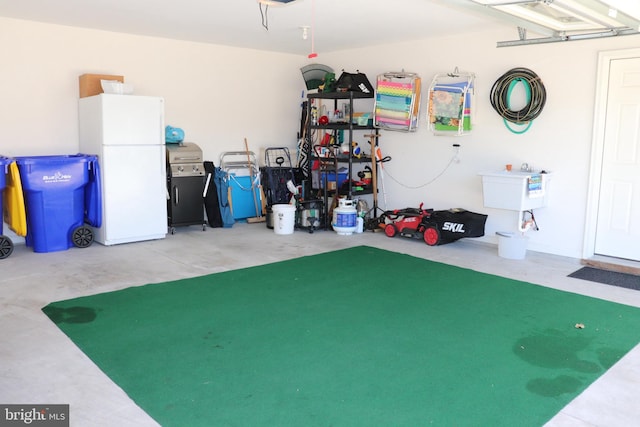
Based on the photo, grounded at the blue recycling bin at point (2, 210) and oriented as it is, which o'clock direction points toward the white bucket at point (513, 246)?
The white bucket is roughly at 7 o'clock from the blue recycling bin.

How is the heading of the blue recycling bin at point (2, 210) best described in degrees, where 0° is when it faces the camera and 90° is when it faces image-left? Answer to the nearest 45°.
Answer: approximately 90°

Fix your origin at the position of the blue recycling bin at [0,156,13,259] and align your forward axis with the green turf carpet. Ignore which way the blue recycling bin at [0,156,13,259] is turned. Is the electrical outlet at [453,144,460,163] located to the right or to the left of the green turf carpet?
left

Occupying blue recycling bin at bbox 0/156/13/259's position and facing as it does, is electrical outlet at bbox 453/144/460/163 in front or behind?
behind

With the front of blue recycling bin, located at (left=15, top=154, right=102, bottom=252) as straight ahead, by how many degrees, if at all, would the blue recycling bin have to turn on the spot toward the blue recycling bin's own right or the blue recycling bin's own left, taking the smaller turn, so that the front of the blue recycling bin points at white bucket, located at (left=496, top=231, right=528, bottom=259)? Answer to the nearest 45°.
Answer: approximately 135° to the blue recycling bin's own left

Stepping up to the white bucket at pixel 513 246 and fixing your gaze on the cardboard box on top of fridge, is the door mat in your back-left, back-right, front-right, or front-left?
back-left

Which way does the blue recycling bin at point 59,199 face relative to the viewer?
to the viewer's left

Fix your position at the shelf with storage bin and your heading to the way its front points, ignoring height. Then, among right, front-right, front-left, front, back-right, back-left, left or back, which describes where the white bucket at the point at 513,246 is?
left

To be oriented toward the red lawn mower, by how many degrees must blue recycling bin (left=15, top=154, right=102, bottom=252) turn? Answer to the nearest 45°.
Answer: approximately 180°

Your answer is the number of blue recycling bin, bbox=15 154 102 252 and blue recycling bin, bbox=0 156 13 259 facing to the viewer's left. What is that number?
2

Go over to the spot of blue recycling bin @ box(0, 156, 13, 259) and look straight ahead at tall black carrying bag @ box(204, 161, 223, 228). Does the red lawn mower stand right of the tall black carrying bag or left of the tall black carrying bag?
right
